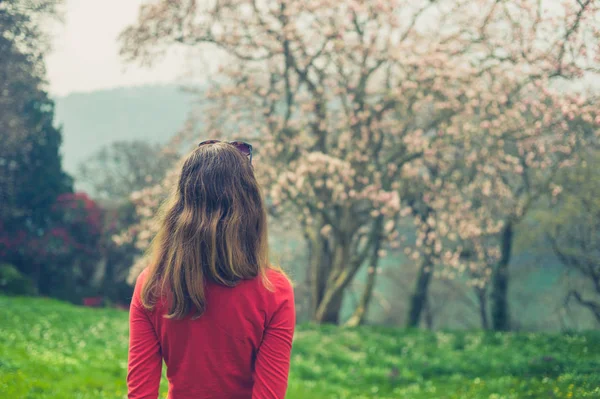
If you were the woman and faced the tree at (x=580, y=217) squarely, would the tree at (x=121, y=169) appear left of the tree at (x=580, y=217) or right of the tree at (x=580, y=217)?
left

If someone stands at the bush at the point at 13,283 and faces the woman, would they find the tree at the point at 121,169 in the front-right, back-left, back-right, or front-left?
back-left

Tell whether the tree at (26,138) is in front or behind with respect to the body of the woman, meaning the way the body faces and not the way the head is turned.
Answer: in front

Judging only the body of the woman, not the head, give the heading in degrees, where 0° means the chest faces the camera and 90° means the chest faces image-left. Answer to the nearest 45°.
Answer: approximately 180°

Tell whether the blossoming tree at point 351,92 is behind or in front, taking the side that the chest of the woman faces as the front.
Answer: in front

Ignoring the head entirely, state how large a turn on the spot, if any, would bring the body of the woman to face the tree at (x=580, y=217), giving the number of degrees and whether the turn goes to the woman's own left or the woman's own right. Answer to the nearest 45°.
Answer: approximately 45° to the woman's own right

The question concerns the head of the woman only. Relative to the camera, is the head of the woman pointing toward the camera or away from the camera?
away from the camera

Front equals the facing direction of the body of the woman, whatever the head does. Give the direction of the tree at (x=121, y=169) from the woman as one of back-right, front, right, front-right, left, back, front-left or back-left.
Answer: front
